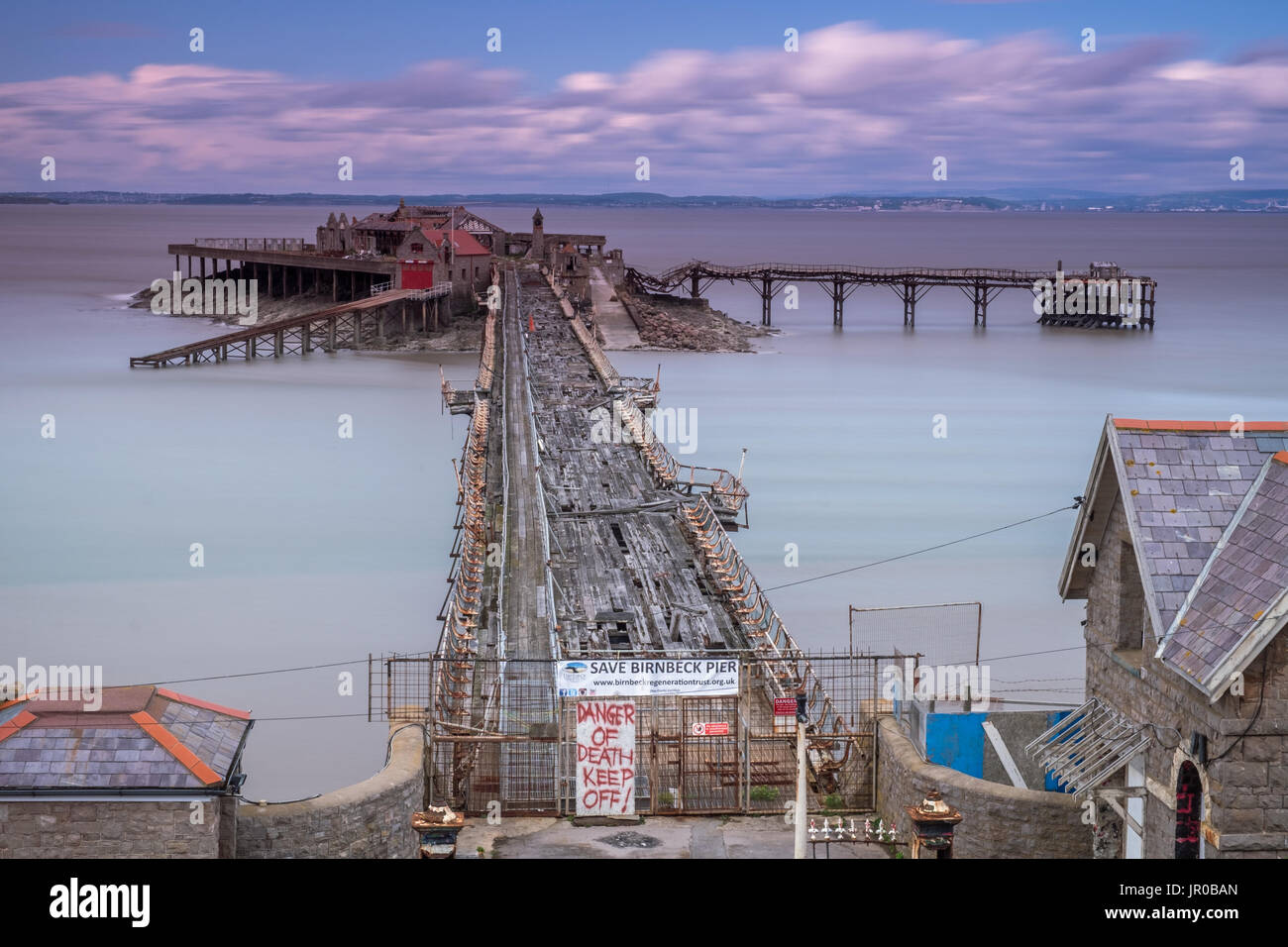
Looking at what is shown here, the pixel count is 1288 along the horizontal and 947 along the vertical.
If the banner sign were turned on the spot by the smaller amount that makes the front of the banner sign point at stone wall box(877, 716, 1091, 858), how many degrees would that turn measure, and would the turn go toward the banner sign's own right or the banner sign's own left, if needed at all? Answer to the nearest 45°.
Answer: approximately 45° to the banner sign's own left

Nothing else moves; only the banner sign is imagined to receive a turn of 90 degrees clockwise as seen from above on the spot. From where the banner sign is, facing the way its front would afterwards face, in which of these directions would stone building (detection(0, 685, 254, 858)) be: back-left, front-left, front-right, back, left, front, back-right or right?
front-left

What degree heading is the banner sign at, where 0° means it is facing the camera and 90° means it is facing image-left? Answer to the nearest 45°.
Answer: approximately 0°

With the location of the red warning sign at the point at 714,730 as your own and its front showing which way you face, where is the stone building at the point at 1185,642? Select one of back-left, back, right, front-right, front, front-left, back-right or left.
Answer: front-left

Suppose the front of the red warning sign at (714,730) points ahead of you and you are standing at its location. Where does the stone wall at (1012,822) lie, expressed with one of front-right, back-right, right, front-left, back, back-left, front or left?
front-left

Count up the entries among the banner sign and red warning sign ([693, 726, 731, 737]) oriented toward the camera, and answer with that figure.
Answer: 2
